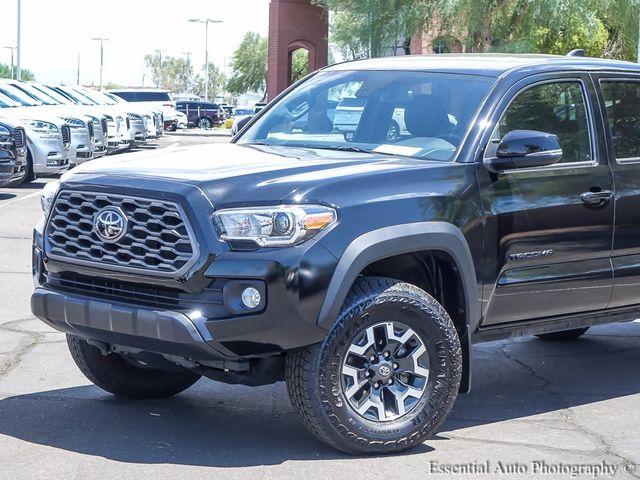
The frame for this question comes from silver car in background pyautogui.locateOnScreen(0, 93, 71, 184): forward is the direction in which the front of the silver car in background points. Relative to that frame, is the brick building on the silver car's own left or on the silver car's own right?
on the silver car's own left

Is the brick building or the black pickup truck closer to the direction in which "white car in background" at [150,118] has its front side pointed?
the black pickup truck

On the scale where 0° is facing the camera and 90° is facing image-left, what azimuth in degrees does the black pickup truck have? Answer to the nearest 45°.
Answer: approximately 45°

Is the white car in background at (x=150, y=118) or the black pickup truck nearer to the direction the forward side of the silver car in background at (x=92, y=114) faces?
the black pickup truck

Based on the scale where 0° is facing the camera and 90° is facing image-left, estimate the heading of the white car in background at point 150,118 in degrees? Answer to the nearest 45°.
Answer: approximately 315°

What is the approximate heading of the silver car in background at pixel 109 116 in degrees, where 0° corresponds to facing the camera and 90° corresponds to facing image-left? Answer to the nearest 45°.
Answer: approximately 315°

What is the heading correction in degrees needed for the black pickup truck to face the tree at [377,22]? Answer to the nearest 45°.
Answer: approximately 135° to its right
